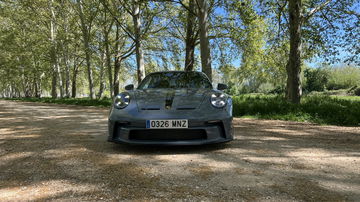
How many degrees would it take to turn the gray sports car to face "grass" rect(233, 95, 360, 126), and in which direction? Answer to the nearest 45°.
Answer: approximately 135° to its left

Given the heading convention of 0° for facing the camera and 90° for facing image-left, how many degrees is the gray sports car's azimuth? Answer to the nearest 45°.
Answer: approximately 0°
